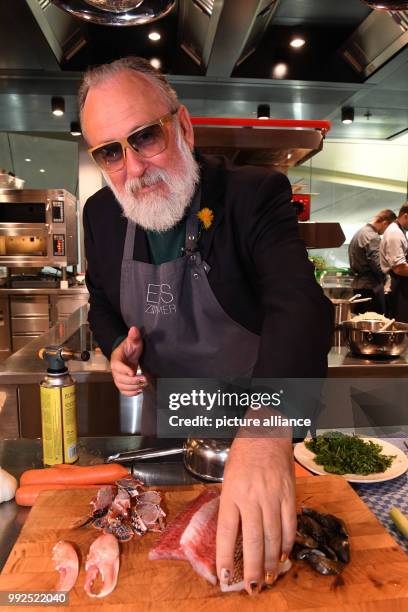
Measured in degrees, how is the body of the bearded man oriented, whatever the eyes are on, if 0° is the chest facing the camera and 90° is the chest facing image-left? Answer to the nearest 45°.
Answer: approximately 45°

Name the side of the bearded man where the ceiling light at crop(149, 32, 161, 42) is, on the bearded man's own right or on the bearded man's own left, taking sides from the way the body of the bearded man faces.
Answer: on the bearded man's own right

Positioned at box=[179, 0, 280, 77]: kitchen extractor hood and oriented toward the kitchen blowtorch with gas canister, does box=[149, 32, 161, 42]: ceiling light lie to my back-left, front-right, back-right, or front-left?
back-right

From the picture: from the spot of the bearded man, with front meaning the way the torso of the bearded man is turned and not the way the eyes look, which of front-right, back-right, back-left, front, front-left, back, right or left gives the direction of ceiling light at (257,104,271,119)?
back-right

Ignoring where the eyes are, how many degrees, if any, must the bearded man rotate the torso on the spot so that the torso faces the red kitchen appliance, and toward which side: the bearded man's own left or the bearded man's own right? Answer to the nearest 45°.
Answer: approximately 180°

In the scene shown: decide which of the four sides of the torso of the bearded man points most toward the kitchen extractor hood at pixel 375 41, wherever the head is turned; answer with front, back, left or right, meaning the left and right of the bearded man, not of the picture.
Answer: back

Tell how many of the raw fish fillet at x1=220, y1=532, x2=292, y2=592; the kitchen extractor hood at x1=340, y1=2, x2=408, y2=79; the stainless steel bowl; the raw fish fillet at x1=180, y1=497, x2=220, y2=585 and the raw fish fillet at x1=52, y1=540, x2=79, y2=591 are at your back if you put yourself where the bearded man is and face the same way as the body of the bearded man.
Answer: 2

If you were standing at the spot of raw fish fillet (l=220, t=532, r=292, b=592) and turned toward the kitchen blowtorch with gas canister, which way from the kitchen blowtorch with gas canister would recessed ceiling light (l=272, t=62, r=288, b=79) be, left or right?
right

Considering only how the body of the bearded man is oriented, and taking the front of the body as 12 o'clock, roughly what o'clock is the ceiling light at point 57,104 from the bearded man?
The ceiling light is roughly at 4 o'clock from the bearded man.

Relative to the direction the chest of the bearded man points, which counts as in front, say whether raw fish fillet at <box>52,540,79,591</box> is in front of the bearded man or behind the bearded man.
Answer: in front
